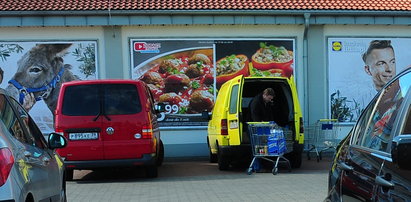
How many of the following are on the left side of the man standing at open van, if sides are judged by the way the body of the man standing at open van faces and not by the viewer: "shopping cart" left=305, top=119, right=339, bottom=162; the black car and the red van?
1

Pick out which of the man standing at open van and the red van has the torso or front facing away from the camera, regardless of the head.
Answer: the red van

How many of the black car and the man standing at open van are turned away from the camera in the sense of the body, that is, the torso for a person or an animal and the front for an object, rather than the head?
0

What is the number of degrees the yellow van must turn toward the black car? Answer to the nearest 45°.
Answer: approximately 180°

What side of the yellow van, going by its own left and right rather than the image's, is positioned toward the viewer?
back

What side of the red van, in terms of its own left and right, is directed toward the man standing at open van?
right

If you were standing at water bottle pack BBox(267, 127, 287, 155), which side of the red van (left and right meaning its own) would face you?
right

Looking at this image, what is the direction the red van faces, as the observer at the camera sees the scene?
facing away from the viewer

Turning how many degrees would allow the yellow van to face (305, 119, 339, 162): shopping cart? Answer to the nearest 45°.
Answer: approximately 45° to its right

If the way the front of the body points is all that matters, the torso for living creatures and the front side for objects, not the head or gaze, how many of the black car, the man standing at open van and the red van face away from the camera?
1
